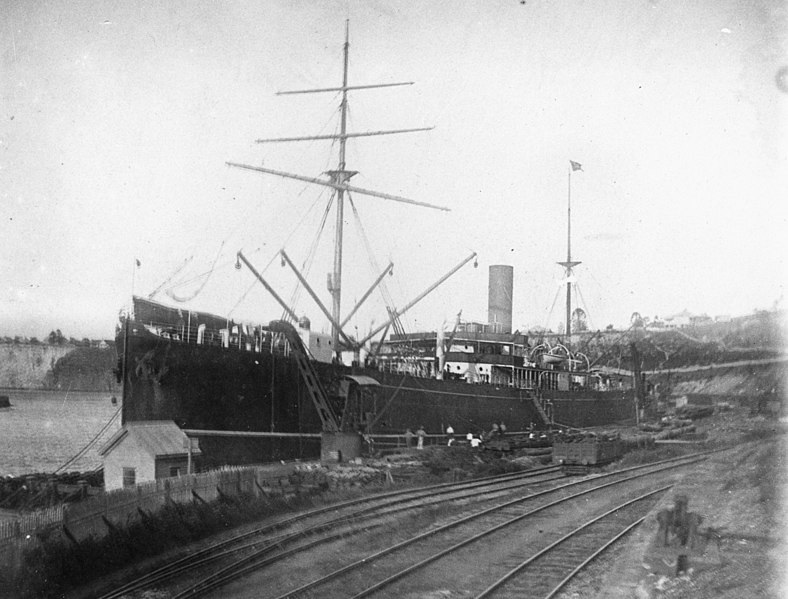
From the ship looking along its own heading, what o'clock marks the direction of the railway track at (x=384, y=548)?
The railway track is roughly at 10 o'clock from the ship.

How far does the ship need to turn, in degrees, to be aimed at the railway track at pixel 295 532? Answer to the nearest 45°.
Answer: approximately 45° to its left

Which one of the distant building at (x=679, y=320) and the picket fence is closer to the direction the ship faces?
the picket fence

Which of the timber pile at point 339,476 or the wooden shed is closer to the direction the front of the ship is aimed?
the wooden shed

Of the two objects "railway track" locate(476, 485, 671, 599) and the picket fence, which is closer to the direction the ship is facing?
the picket fence

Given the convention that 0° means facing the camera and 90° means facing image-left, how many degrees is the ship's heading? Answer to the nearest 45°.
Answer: approximately 45°
